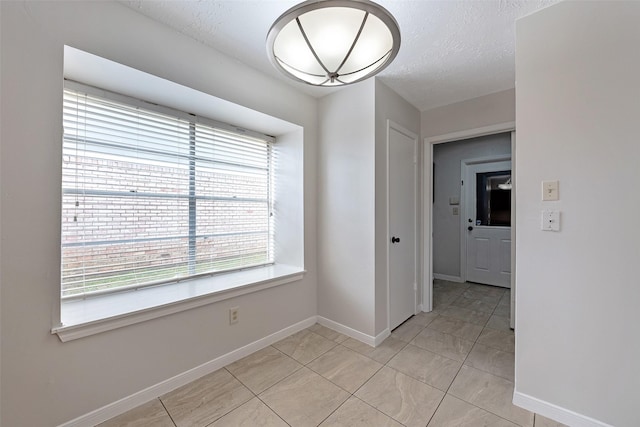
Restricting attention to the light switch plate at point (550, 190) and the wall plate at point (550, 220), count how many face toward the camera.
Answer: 2

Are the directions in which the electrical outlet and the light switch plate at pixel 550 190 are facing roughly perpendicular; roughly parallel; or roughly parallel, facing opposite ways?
roughly perpendicular

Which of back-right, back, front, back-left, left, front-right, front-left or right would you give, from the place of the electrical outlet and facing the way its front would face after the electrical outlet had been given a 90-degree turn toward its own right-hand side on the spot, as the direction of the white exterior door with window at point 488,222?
back-left

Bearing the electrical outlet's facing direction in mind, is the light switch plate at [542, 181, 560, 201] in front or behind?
in front

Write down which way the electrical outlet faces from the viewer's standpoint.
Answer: facing the viewer and to the right of the viewer

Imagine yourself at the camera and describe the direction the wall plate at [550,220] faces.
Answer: facing the viewer

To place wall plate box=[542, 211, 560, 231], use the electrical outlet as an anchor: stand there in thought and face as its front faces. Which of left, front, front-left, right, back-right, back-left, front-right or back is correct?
front

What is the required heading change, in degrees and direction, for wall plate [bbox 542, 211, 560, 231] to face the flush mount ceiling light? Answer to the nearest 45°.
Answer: approximately 45° to its right

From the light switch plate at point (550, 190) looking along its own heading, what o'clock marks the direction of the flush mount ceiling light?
The flush mount ceiling light is roughly at 1 o'clock from the light switch plate.

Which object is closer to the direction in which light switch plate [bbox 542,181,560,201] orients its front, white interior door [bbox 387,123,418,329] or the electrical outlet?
the electrical outlet

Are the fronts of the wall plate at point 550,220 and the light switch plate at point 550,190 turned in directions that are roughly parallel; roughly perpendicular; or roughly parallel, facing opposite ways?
roughly parallel

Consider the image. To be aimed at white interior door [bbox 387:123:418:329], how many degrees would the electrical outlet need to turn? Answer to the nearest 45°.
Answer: approximately 45° to its left

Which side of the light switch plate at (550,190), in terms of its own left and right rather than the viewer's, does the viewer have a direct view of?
front
